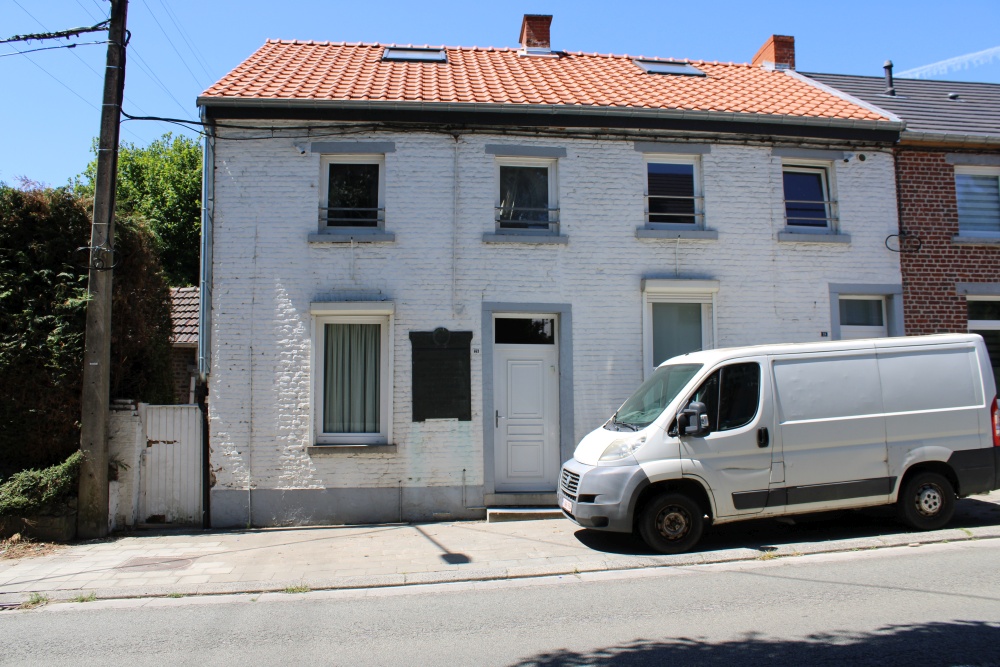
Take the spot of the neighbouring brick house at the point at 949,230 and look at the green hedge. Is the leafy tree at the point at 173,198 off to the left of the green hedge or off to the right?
right

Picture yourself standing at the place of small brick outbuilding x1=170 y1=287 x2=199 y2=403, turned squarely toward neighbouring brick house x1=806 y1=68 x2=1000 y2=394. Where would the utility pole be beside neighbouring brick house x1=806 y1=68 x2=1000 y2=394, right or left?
right

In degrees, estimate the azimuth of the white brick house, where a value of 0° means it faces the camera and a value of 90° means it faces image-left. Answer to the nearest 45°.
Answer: approximately 0°

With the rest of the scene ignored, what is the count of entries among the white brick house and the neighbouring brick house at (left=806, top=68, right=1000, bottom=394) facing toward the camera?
2

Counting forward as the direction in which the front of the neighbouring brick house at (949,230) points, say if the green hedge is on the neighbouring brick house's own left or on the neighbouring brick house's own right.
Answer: on the neighbouring brick house's own right

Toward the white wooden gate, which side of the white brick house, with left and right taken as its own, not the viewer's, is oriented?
right

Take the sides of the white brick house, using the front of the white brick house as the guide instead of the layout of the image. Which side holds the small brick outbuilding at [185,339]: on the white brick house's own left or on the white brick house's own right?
on the white brick house's own right

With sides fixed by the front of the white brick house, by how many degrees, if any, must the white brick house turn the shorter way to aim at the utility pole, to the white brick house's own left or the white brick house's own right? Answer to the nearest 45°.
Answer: approximately 90° to the white brick house's own right
